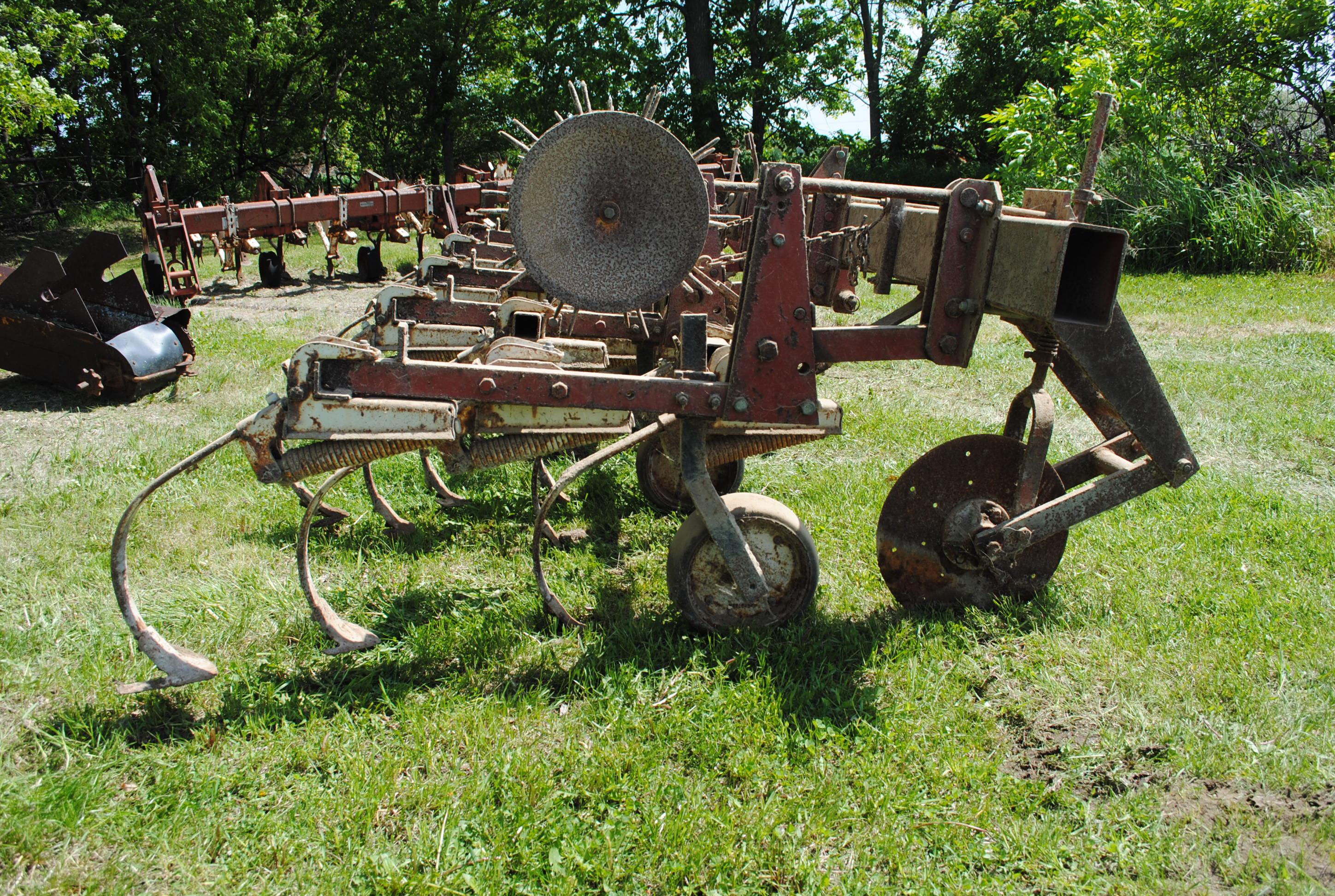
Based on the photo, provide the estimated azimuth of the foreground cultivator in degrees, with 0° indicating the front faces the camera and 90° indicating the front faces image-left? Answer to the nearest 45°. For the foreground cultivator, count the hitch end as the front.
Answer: approximately 270°

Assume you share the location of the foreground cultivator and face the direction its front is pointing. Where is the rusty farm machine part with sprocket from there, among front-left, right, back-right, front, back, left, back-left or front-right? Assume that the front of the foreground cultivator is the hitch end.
back-left
